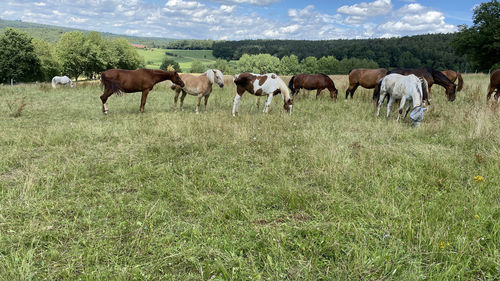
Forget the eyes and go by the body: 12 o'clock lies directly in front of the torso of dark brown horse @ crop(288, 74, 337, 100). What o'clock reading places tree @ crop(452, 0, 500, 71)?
The tree is roughly at 10 o'clock from the dark brown horse.

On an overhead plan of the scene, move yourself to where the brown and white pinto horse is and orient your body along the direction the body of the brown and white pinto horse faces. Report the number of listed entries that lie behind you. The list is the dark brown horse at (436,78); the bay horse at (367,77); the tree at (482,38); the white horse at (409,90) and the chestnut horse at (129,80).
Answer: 1

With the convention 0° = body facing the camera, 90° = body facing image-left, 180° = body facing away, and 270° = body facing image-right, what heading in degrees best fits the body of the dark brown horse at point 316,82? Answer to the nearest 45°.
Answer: approximately 270°

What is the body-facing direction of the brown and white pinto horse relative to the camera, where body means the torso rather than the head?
to the viewer's right

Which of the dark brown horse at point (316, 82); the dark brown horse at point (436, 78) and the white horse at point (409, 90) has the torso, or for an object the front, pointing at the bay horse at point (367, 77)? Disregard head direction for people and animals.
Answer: the dark brown horse at point (316, 82)

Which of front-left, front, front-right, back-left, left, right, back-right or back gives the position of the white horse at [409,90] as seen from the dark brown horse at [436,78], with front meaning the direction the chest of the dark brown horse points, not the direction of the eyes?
right

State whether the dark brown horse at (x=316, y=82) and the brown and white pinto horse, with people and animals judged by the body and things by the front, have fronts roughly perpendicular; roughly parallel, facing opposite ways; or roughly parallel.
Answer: roughly parallel

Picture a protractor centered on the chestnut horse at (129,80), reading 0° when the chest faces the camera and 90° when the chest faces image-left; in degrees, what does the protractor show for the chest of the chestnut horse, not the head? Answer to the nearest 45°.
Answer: approximately 270°
